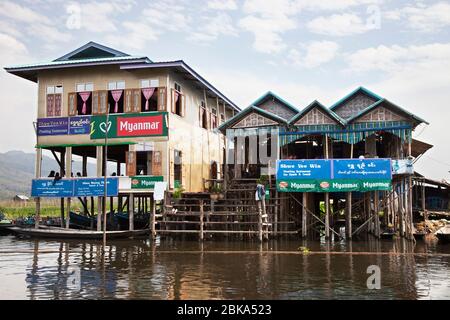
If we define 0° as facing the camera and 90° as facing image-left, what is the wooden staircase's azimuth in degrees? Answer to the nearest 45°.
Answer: approximately 0°

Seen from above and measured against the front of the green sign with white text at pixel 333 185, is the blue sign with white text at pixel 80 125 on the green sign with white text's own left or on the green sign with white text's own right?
on the green sign with white text's own right

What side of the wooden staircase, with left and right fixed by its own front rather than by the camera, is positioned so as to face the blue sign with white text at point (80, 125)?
right

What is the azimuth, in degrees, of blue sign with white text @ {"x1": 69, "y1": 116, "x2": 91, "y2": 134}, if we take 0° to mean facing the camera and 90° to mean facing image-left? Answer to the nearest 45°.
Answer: approximately 0°
